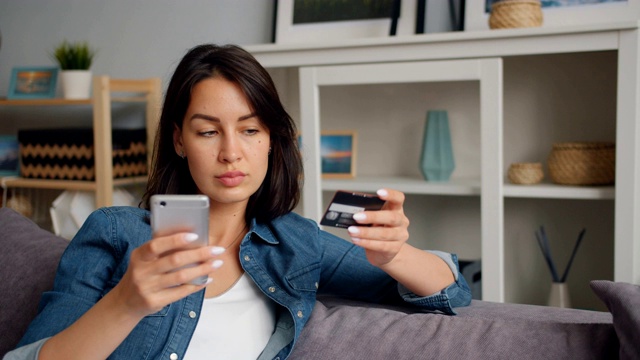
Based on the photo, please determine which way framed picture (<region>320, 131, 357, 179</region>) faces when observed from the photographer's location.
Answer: facing the viewer

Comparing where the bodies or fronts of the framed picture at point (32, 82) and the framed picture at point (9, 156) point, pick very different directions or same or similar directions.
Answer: same or similar directions

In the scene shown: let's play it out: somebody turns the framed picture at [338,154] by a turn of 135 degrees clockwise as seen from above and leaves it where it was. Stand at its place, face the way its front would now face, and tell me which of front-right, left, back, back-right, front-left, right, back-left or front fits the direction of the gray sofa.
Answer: back-left

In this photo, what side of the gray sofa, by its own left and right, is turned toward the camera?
front

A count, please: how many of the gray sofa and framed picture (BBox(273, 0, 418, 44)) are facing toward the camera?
2

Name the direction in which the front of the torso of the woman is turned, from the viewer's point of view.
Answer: toward the camera

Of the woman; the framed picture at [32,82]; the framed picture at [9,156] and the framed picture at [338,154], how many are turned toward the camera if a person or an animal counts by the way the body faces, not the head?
4
